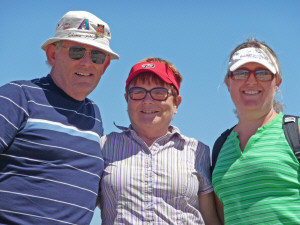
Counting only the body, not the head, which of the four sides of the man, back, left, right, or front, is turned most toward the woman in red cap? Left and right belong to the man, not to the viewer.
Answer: left

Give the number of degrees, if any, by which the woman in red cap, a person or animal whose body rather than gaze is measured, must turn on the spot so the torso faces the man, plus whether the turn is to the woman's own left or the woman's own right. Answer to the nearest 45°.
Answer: approximately 45° to the woman's own right

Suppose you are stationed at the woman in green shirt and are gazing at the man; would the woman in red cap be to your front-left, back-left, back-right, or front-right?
front-right

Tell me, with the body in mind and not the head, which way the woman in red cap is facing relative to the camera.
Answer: toward the camera

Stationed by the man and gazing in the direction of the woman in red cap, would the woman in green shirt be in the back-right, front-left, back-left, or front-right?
front-right

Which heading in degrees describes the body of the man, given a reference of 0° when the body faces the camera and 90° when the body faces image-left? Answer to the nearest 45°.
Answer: approximately 315°

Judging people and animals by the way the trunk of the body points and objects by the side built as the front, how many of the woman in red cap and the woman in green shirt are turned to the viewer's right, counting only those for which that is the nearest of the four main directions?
0

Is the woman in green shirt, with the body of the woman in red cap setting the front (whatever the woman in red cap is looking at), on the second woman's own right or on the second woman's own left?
on the second woman's own left

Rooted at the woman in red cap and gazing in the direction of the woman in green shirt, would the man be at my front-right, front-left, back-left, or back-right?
back-right

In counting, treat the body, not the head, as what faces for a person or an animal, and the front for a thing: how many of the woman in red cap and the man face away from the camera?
0

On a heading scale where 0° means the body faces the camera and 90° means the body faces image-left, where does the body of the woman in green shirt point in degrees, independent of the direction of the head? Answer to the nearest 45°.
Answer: approximately 45°

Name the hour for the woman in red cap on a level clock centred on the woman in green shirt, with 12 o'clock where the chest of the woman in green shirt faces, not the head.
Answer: The woman in red cap is roughly at 2 o'clock from the woman in green shirt.

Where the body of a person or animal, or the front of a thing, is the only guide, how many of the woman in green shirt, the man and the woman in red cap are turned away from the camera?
0

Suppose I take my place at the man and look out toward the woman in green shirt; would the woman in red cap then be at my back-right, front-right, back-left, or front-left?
front-left
